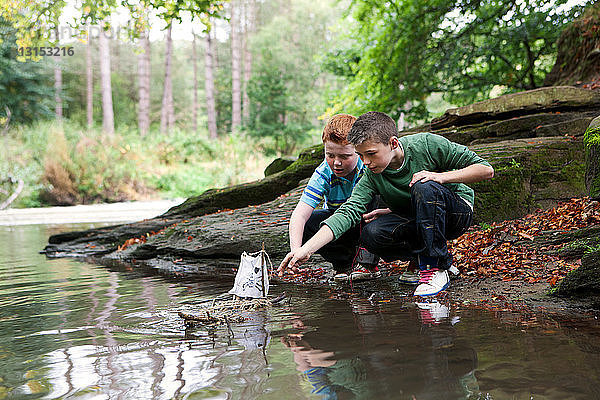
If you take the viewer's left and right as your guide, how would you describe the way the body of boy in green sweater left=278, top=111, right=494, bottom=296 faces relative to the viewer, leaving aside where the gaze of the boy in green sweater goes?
facing the viewer and to the left of the viewer

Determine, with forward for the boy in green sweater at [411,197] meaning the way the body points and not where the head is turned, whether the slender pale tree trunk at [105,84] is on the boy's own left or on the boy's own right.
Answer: on the boy's own right

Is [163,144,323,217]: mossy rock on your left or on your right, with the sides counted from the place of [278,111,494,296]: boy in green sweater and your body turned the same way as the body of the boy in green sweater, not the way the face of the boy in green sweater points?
on your right

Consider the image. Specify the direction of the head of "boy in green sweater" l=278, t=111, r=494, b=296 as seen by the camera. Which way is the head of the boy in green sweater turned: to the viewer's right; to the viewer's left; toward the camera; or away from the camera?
to the viewer's left

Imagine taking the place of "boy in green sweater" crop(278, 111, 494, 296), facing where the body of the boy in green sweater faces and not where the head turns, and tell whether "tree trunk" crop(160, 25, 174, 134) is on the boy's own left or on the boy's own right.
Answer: on the boy's own right

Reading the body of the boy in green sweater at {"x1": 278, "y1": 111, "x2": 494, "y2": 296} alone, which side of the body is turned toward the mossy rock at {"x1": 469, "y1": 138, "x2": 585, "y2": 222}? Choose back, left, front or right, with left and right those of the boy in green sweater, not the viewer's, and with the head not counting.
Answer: back

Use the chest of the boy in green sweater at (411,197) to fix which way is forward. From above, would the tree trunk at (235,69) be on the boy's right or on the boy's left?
on the boy's right
